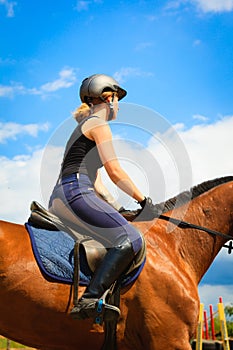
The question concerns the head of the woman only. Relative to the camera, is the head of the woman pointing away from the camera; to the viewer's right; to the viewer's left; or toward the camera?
to the viewer's right

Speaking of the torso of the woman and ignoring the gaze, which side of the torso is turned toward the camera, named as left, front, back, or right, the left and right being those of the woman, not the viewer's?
right

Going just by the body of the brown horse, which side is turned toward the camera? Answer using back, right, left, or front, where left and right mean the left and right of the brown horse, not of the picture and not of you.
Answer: right
